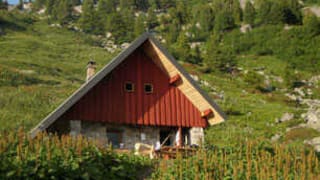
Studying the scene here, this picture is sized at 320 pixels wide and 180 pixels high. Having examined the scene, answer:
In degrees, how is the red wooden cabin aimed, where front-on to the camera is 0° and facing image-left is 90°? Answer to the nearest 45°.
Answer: approximately 315°

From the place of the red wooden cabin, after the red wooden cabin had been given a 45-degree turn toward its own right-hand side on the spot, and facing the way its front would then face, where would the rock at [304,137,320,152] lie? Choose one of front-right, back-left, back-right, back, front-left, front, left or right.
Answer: back-left

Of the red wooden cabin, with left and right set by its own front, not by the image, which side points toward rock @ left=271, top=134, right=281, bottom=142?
left
